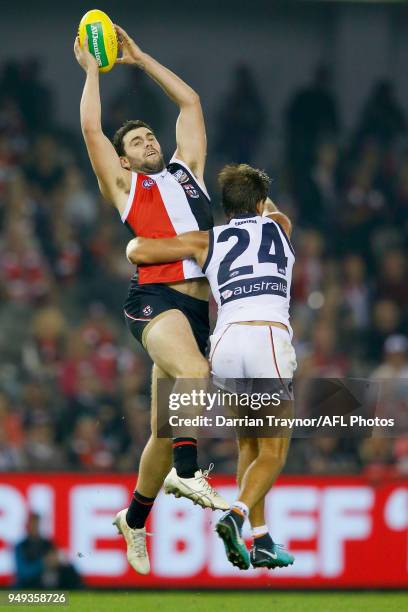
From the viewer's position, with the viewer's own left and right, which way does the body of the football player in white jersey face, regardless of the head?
facing away from the viewer
